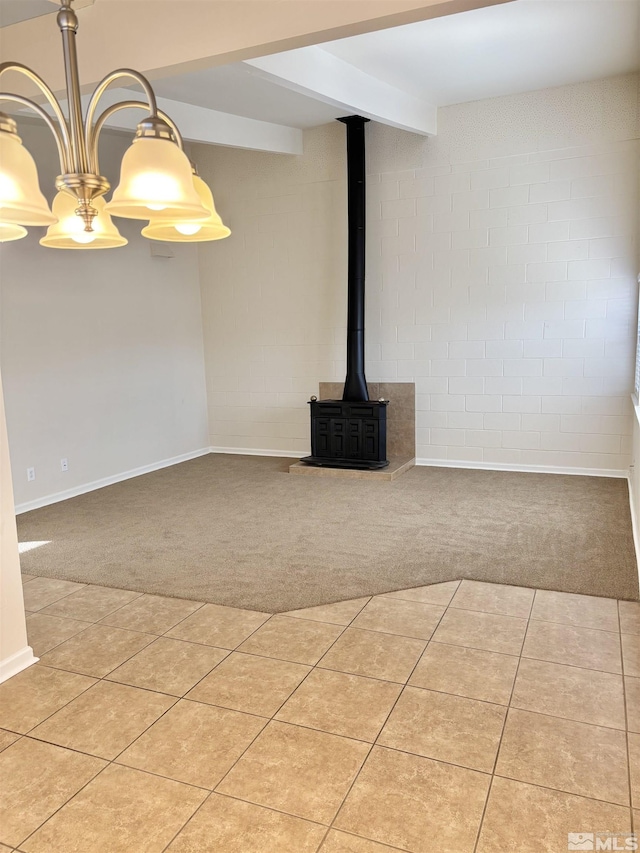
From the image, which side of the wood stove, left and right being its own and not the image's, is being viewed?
front

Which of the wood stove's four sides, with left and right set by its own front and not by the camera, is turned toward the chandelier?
front
